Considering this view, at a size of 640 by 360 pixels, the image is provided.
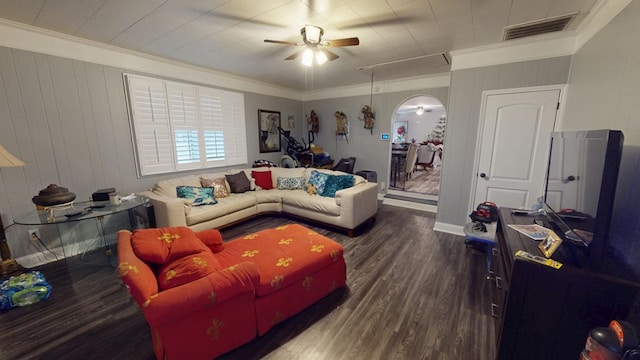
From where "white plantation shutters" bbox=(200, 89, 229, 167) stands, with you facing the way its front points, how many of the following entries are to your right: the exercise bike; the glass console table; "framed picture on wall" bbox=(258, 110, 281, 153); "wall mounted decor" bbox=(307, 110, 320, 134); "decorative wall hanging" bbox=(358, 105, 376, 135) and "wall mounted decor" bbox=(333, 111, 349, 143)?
1

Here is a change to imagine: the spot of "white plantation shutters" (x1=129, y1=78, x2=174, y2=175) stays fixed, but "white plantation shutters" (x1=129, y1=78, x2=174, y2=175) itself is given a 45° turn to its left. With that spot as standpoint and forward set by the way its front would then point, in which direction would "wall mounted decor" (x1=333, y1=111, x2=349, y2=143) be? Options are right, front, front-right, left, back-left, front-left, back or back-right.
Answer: front

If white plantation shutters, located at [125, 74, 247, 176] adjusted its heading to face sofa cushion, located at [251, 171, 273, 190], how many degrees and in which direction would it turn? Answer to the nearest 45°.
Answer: approximately 45° to its left

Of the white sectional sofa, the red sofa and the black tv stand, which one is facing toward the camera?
the white sectional sofa

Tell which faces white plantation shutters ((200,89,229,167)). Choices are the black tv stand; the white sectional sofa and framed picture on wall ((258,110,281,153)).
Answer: the black tv stand

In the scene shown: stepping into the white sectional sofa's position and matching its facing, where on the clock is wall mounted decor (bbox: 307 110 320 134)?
The wall mounted decor is roughly at 7 o'clock from the white sectional sofa.

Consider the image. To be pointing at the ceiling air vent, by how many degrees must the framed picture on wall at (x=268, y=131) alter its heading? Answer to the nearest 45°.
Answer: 0° — it already faces it

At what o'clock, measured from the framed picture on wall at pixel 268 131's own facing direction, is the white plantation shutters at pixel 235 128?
The white plantation shutters is roughly at 3 o'clock from the framed picture on wall.

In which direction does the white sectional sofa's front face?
toward the camera

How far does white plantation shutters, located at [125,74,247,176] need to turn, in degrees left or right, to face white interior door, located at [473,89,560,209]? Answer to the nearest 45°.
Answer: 0° — it already faces it

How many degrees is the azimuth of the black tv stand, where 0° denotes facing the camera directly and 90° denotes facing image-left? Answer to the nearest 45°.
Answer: approximately 90°

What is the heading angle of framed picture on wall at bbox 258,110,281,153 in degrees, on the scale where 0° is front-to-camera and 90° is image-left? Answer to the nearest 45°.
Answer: approximately 315°

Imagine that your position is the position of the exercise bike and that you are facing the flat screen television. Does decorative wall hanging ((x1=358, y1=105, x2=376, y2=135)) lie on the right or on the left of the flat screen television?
left

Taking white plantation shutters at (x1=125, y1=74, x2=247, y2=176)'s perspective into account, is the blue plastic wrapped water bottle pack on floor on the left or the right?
on its right

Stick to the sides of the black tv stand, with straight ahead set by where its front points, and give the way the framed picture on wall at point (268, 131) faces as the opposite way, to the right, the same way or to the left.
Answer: the opposite way

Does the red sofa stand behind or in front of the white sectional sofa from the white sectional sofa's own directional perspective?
in front
